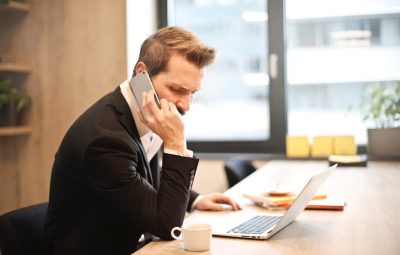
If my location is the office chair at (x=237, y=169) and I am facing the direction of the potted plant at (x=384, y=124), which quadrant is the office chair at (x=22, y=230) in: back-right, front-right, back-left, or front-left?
back-right

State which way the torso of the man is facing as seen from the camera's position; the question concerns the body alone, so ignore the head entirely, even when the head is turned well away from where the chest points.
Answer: to the viewer's right

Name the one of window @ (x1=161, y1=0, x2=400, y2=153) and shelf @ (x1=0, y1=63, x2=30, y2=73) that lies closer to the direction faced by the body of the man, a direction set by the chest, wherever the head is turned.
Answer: the window
